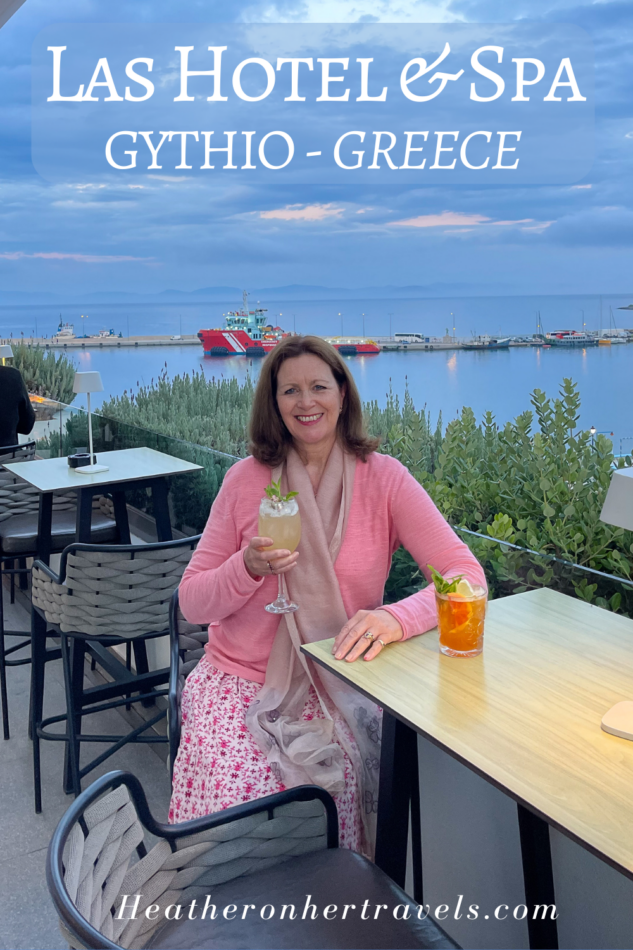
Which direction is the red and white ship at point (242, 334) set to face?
to the viewer's left

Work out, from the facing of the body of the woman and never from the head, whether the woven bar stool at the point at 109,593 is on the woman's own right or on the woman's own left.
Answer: on the woman's own right

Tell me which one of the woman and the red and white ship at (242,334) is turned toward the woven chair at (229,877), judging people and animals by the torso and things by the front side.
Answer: the woman
